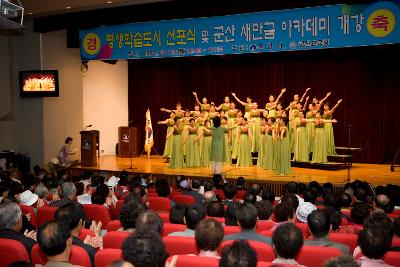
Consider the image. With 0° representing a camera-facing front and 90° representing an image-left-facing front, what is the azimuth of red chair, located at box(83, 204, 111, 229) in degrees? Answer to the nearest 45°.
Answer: approximately 225°

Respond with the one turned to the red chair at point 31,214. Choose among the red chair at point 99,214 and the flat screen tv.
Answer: the flat screen tv

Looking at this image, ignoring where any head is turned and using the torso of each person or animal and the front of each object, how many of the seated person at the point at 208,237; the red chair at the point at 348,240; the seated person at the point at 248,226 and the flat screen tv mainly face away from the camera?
3

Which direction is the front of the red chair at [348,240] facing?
away from the camera

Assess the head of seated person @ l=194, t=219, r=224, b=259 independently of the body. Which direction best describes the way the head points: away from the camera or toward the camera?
away from the camera

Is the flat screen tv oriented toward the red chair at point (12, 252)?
yes

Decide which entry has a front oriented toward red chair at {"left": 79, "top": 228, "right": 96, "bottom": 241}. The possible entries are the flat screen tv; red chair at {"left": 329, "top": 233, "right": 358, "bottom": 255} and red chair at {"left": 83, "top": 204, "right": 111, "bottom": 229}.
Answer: the flat screen tv

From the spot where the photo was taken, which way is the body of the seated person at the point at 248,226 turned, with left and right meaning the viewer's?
facing away from the viewer

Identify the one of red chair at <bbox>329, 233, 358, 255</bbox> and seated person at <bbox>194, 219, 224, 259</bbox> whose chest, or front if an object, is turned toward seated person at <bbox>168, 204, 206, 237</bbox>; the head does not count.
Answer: seated person at <bbox>194, 219, 224, 259</bbox>

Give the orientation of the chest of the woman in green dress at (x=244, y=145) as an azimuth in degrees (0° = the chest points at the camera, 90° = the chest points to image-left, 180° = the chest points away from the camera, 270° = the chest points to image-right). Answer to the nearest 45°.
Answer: approximately 0°

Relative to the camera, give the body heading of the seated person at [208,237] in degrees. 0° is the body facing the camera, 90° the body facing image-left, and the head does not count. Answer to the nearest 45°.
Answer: approximately 180°

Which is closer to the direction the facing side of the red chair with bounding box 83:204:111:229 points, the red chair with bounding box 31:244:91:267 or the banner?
the banner

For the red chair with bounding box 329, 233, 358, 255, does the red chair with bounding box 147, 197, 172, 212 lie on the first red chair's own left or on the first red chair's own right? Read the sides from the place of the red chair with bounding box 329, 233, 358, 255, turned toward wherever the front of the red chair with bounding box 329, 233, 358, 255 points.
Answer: on the first red chair's own left
